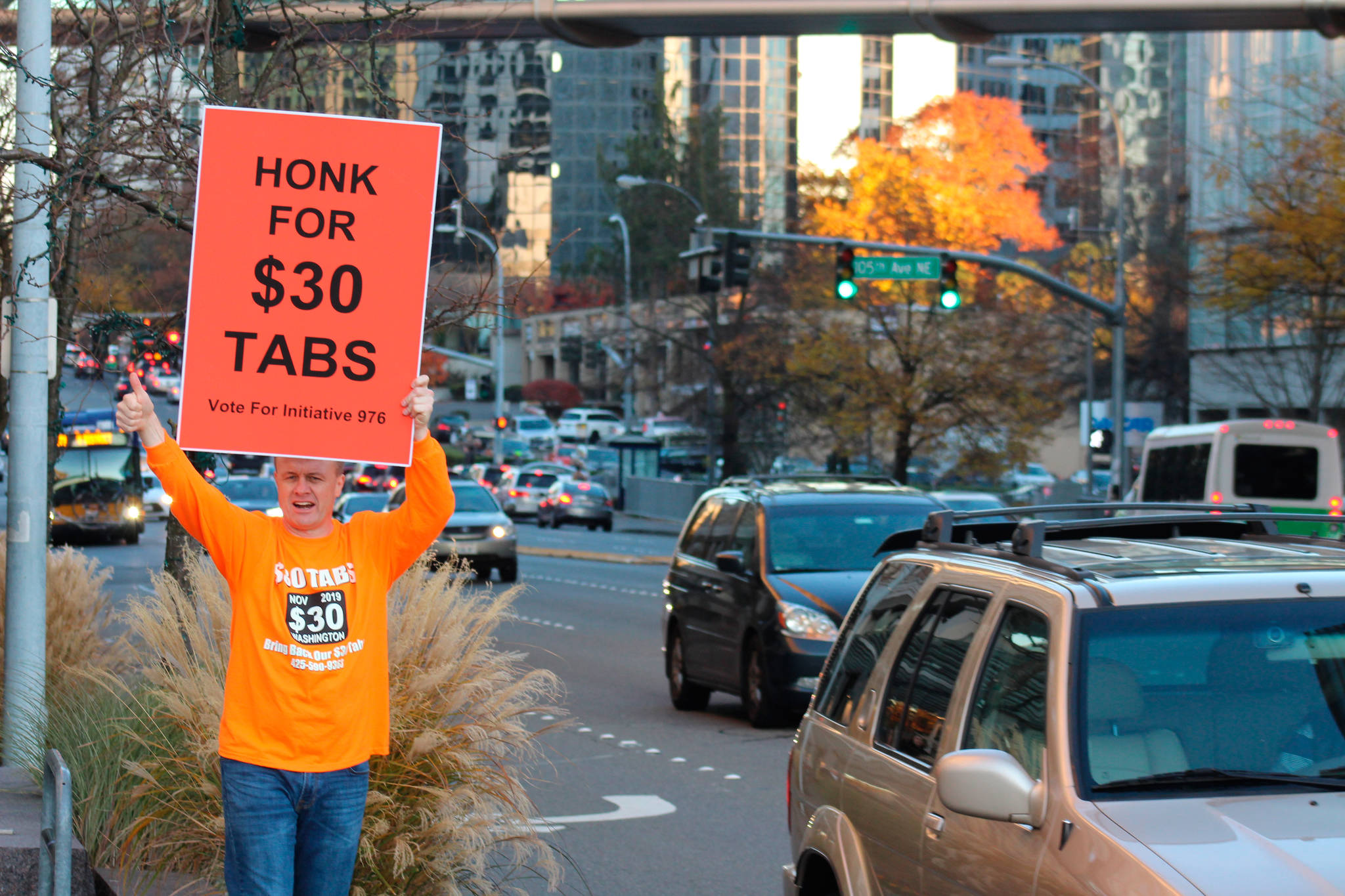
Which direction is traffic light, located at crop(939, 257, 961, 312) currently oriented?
toward the camera

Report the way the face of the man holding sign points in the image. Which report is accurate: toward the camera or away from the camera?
toward the camera

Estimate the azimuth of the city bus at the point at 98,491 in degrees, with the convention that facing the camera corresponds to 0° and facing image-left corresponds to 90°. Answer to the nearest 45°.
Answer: approximately 0°

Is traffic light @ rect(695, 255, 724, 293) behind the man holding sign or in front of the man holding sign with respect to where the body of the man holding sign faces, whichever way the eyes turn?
behind

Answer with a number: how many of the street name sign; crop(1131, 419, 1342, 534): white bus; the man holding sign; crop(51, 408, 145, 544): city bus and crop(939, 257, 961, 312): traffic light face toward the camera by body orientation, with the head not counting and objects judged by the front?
4

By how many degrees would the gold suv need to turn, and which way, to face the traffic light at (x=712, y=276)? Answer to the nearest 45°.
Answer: approximately 135° to its left

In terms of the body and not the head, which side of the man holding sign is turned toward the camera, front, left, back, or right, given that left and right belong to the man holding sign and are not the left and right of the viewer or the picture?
front

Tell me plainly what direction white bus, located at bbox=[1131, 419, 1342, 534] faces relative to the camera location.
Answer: facing away from the viewer and to the left of the viewer

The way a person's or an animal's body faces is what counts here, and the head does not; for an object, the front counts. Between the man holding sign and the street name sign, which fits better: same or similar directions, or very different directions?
same or similar directions

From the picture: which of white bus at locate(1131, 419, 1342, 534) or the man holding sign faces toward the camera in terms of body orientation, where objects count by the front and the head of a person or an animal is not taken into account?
the man holding sign

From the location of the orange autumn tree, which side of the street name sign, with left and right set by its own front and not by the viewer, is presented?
back

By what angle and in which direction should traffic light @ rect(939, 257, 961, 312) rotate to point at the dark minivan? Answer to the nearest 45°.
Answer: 0° — it already faces it

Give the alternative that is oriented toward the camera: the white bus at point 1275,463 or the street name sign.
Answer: the street name sign

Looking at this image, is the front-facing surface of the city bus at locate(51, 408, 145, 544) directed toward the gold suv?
yes

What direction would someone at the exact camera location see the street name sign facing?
facing the viewer
